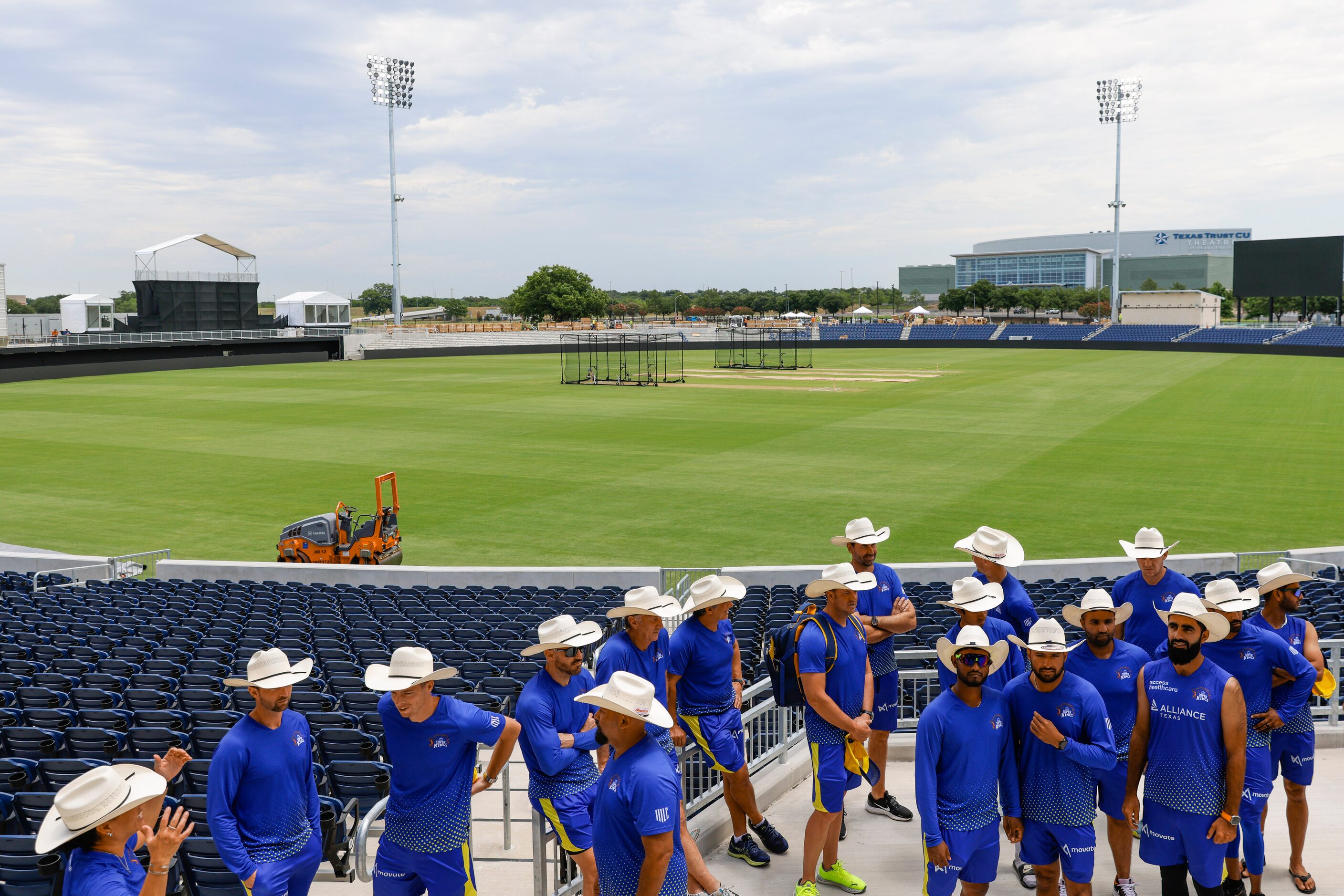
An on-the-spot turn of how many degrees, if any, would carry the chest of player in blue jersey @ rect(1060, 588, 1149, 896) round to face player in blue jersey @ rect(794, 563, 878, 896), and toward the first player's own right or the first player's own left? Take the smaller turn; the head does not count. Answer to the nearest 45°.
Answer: approximately 90° to the first player's own right

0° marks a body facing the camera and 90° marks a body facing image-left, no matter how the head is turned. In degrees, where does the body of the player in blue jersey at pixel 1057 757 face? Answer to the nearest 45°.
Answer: approximately 0°

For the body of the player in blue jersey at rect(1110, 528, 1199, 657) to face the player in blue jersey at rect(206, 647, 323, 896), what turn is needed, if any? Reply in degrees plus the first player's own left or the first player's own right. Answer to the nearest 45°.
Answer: approximately 45° to the first player's own right

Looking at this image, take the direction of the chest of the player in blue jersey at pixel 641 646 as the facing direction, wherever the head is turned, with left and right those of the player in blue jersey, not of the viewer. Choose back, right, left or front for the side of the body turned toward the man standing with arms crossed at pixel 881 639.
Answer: left

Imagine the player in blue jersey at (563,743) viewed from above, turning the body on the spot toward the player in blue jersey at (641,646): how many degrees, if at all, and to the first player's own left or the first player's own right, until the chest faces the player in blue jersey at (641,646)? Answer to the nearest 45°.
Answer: approximately 90° to the first player's own left

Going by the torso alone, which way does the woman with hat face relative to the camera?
to the viewer's right

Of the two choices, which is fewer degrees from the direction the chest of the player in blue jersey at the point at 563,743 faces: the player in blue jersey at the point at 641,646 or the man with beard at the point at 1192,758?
the man with beard

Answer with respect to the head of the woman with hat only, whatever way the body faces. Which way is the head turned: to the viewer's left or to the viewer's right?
to the viewer's right

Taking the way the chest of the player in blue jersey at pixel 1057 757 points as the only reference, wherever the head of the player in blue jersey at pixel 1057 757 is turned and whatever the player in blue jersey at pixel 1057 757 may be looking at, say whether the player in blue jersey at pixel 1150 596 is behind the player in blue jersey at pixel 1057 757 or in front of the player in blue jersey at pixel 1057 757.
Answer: behind

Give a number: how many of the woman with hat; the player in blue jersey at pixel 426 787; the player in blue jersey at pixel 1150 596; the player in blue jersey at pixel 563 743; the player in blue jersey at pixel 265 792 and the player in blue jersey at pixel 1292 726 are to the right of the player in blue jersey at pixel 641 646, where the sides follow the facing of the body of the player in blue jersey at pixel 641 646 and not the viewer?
4
